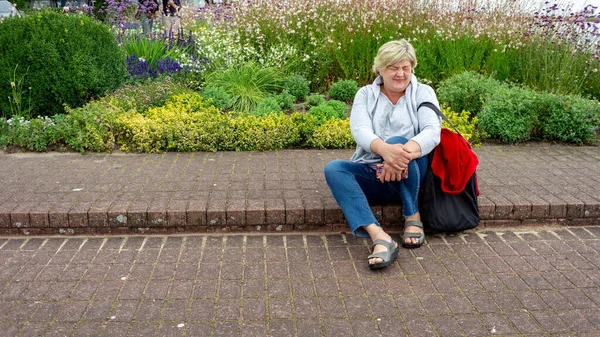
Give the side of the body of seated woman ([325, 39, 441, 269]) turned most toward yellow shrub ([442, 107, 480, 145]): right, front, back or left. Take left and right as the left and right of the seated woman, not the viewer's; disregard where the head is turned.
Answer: back

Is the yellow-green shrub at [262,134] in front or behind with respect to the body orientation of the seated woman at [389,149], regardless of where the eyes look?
behind

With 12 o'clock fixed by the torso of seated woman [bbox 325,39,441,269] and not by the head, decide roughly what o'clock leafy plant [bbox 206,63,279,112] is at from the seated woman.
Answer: The leafy plant is roughly at 5 o'clock from the seated woman.

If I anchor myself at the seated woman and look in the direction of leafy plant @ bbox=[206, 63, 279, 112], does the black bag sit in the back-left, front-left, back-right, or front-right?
back-right

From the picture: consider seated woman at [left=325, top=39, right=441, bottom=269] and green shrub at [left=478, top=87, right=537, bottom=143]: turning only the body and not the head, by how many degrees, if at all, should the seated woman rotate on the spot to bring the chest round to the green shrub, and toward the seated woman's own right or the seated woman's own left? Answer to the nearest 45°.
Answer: approximately 135° to the seated woman's own left

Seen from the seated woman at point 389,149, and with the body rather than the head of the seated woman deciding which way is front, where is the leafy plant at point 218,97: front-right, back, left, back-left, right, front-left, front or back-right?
back-right

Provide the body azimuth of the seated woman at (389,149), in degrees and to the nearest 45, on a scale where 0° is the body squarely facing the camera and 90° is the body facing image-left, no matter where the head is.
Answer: approximately 0°

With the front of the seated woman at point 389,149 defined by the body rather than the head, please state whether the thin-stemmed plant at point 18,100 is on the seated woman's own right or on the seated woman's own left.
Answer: on the seated woman's own right
